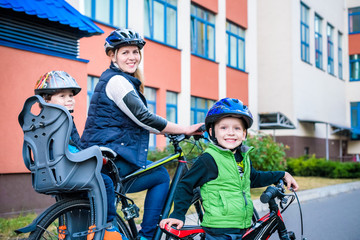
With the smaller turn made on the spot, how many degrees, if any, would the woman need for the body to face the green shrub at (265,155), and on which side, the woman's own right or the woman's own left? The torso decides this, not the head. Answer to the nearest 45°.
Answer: approximately 90° to the woman's own left

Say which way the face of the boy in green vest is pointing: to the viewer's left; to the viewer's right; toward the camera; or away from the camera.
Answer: toward the camera

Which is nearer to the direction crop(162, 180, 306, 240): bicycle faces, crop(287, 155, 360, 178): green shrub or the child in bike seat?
the green shrub

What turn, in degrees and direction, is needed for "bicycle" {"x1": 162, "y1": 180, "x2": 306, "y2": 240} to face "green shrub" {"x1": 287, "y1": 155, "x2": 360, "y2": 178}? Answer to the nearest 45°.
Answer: approximately 90° to its left

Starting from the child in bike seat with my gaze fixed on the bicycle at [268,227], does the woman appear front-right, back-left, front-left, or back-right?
front-left

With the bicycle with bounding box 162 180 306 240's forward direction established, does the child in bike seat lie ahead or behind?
behind

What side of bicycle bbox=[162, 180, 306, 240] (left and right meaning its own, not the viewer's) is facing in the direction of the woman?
back

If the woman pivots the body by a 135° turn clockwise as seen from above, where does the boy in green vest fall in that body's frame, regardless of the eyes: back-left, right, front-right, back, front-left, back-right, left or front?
left

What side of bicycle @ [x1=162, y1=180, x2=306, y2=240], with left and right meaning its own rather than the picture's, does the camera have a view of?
right

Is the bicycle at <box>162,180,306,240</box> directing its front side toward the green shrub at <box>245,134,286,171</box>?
no

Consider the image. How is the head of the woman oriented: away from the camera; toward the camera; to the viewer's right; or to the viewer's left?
toward the camera

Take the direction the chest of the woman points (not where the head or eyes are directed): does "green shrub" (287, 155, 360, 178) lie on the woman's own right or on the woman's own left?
on the woman's own left

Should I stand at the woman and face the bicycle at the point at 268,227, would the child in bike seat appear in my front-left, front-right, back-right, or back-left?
back-right

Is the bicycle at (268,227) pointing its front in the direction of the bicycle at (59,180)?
no
